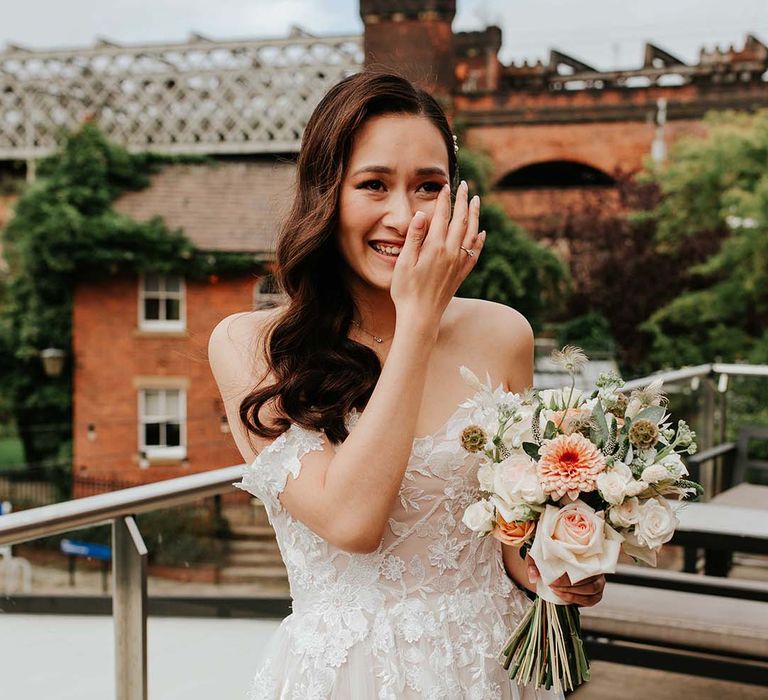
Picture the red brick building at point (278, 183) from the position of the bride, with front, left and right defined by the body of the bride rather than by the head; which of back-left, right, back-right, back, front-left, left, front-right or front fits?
back

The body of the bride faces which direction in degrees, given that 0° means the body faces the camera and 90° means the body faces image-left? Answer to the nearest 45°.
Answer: approximately 0°

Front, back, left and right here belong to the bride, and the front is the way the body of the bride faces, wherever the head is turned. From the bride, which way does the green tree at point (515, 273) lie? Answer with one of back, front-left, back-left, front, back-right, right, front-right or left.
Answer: back

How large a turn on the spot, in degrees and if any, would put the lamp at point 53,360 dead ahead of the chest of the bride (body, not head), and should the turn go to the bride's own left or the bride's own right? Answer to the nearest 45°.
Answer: approximately 135° to the bride's own right

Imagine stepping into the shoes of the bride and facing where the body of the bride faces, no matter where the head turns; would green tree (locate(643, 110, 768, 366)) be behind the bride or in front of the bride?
behind

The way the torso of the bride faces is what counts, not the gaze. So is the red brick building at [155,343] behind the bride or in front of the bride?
behind

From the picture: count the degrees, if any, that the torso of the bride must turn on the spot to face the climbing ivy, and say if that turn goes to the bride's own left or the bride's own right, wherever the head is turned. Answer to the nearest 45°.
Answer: approximately 135° to the bride's own right
